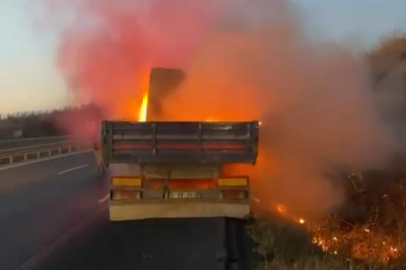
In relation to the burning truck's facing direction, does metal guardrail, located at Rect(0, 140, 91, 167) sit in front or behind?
in front

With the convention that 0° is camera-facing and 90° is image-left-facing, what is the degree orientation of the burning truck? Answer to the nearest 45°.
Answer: approximately 180°
